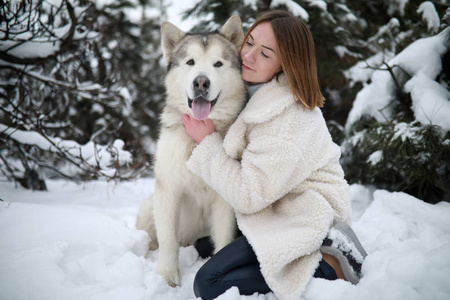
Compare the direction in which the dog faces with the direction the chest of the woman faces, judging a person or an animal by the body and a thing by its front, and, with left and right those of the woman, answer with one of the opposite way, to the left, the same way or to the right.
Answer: to the left

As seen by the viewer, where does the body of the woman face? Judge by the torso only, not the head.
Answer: to the viewer's left

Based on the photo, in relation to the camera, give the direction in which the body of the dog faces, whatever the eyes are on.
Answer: toward the camera

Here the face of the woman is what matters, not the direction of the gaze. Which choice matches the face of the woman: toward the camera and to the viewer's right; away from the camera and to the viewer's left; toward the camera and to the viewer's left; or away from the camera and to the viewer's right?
toward the camera and to the viewer's left

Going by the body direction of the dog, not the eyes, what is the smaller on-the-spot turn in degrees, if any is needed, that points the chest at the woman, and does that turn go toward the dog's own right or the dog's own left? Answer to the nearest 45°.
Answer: approximately 45° to the dog's own left

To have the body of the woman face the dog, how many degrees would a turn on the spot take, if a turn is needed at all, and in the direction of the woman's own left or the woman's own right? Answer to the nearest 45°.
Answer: approximately 45° to the woman's own right
